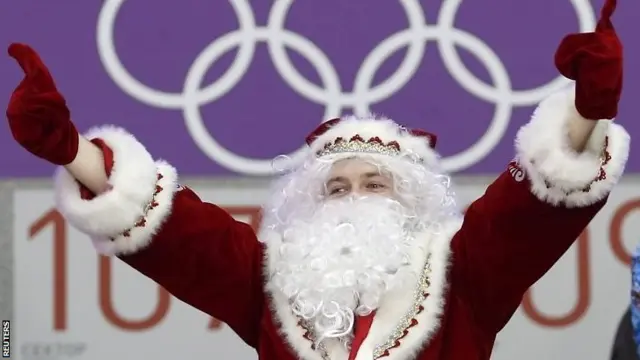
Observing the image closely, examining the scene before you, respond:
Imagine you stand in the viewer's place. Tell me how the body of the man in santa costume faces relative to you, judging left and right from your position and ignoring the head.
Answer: facing the viewer

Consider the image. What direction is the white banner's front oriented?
toward the camera

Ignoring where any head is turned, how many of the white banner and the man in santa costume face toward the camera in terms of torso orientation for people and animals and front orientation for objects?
2
